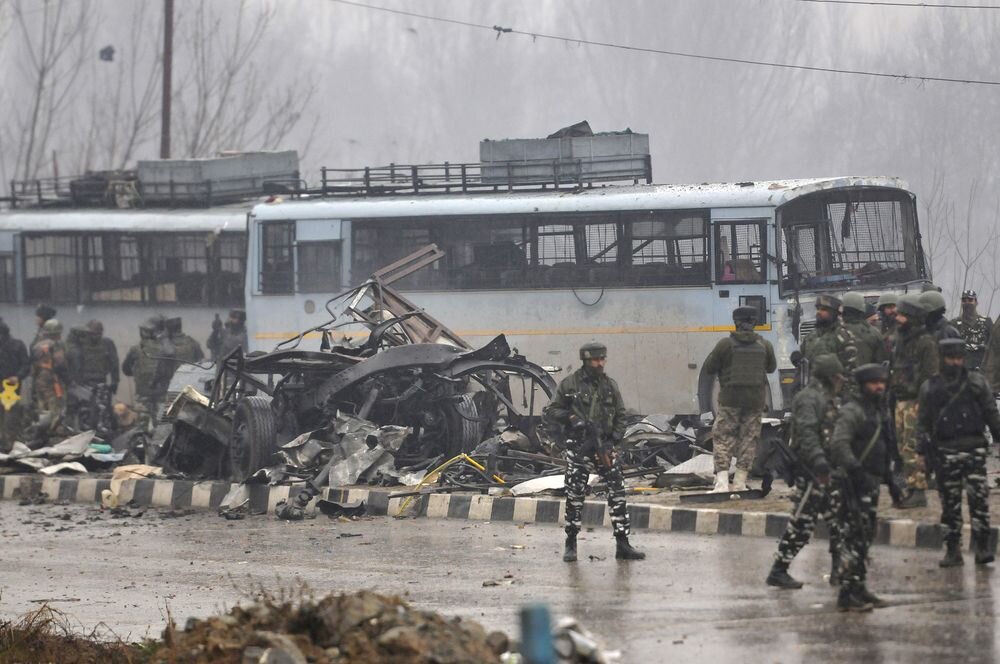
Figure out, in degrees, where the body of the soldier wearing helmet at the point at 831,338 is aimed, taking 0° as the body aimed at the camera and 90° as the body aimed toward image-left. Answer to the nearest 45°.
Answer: approximately 45°

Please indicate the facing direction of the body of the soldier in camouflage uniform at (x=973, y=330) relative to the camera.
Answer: toward the camera

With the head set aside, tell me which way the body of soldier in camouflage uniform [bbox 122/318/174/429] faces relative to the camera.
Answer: away from the camera

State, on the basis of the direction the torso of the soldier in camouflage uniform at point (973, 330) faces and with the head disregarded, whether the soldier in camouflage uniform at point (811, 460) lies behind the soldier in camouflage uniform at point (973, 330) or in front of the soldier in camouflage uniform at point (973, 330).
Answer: in front

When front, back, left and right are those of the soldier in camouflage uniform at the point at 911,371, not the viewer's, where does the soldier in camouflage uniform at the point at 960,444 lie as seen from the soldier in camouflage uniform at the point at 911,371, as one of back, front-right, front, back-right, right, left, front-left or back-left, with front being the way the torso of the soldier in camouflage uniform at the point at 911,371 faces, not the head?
left

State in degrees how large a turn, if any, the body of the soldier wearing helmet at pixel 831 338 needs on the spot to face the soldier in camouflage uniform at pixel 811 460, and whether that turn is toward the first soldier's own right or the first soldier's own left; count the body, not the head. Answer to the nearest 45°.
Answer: approximately 45° to the first soldier's own left

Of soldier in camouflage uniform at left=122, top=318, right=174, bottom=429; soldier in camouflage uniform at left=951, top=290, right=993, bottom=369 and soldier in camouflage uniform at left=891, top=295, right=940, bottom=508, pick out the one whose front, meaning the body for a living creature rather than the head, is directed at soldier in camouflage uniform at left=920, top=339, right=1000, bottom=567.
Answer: soldier in camouflage uniform at left=951, top=290, right=993, bottom=369

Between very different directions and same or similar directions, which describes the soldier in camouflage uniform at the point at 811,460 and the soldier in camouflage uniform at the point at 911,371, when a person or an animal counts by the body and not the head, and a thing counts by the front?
very different directions

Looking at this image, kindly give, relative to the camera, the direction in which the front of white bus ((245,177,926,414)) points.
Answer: facing the viewer and to the right of the viewer

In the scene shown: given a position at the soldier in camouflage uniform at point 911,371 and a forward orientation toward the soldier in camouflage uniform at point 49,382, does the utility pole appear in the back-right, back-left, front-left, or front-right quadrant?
front-right

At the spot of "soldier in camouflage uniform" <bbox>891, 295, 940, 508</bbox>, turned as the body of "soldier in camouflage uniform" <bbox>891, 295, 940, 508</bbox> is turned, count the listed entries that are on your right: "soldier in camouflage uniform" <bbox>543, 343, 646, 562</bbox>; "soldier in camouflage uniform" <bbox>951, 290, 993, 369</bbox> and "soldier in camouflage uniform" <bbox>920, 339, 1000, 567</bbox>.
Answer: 1
